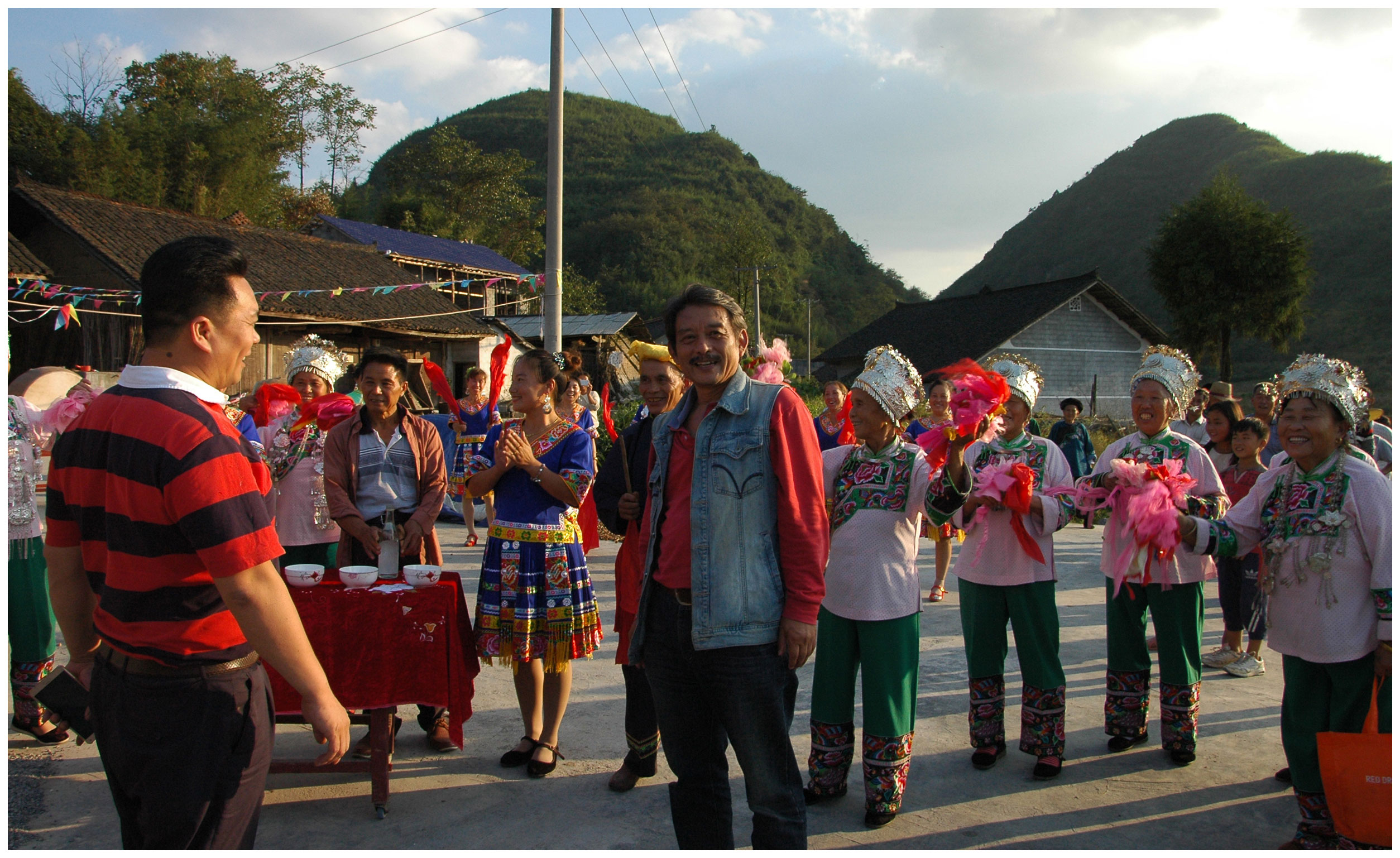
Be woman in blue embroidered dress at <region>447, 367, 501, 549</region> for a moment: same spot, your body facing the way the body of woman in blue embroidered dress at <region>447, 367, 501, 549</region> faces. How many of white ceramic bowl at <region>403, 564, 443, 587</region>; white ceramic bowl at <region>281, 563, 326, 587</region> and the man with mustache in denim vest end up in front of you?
3

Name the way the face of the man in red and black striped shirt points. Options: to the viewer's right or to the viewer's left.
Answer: to the viewer's right

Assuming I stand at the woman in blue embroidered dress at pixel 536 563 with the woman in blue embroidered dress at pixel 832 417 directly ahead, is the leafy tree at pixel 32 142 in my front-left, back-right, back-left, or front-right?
front-left

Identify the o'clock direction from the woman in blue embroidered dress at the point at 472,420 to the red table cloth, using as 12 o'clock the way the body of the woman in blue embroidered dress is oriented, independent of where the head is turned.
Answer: The red table cloth is roughly at 12 o'clock from the woman in blue embroidered dress.

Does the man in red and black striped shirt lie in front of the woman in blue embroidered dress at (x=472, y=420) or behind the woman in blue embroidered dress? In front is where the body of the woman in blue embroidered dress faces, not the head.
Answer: in front

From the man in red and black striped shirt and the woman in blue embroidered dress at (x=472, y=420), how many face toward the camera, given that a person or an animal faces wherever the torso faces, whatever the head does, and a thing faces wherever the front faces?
1

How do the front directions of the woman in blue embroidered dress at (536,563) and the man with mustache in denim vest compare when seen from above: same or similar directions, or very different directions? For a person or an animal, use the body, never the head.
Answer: same or similar directions

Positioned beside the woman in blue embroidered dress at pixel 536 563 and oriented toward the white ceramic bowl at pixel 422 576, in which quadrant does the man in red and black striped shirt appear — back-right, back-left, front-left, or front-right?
front-left

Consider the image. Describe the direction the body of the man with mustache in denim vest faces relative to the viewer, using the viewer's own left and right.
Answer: facing the viewer and to the left of the viewer

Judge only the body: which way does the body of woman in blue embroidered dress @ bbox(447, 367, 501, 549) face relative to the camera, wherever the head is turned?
toward the camera

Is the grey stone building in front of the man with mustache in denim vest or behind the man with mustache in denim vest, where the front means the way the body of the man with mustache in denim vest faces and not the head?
behind

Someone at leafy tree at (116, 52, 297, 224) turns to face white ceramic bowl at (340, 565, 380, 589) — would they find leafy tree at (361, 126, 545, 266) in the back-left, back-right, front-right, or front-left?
back-left

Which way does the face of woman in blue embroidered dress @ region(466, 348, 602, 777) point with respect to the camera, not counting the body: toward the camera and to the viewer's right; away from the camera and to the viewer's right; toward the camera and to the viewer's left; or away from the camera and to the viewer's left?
toward the camera and to the viewer's left
